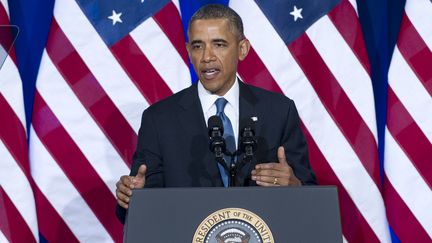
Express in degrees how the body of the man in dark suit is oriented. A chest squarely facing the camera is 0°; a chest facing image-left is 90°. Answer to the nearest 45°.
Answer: approximately 0°
